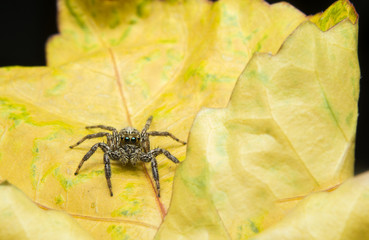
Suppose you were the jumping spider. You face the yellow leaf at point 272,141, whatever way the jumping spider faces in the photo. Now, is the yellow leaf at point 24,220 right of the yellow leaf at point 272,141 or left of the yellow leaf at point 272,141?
right

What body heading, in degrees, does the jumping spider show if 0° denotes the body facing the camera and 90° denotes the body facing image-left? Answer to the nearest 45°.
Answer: approximately 0°

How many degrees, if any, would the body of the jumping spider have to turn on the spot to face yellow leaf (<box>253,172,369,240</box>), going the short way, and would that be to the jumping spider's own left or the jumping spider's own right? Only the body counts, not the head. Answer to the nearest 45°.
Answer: approximately 45° to the jumping spider's own left

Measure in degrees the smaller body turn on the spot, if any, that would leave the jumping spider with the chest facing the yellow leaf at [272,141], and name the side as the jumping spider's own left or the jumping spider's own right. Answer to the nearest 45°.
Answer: approximately 45° to the jumping spider's own left
